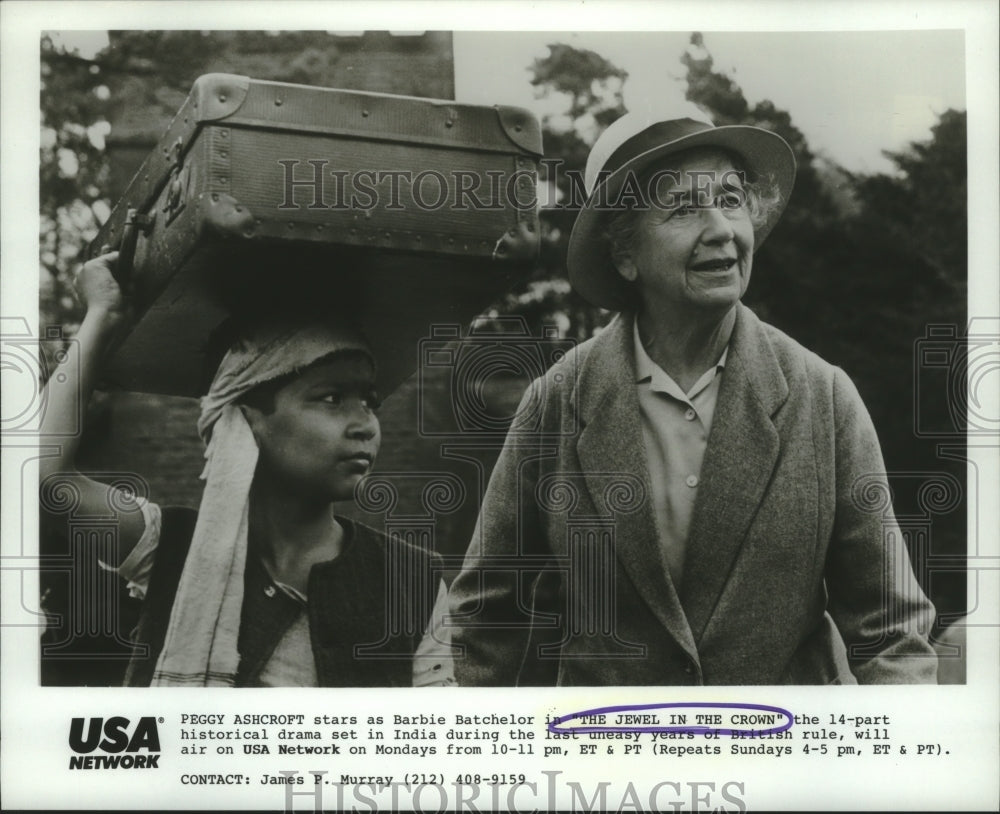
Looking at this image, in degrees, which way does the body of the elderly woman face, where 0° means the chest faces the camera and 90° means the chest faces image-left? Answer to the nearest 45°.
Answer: approximately 0°

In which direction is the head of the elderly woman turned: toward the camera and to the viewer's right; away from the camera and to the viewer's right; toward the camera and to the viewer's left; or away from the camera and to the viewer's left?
toward the camera and to the viewer's right
